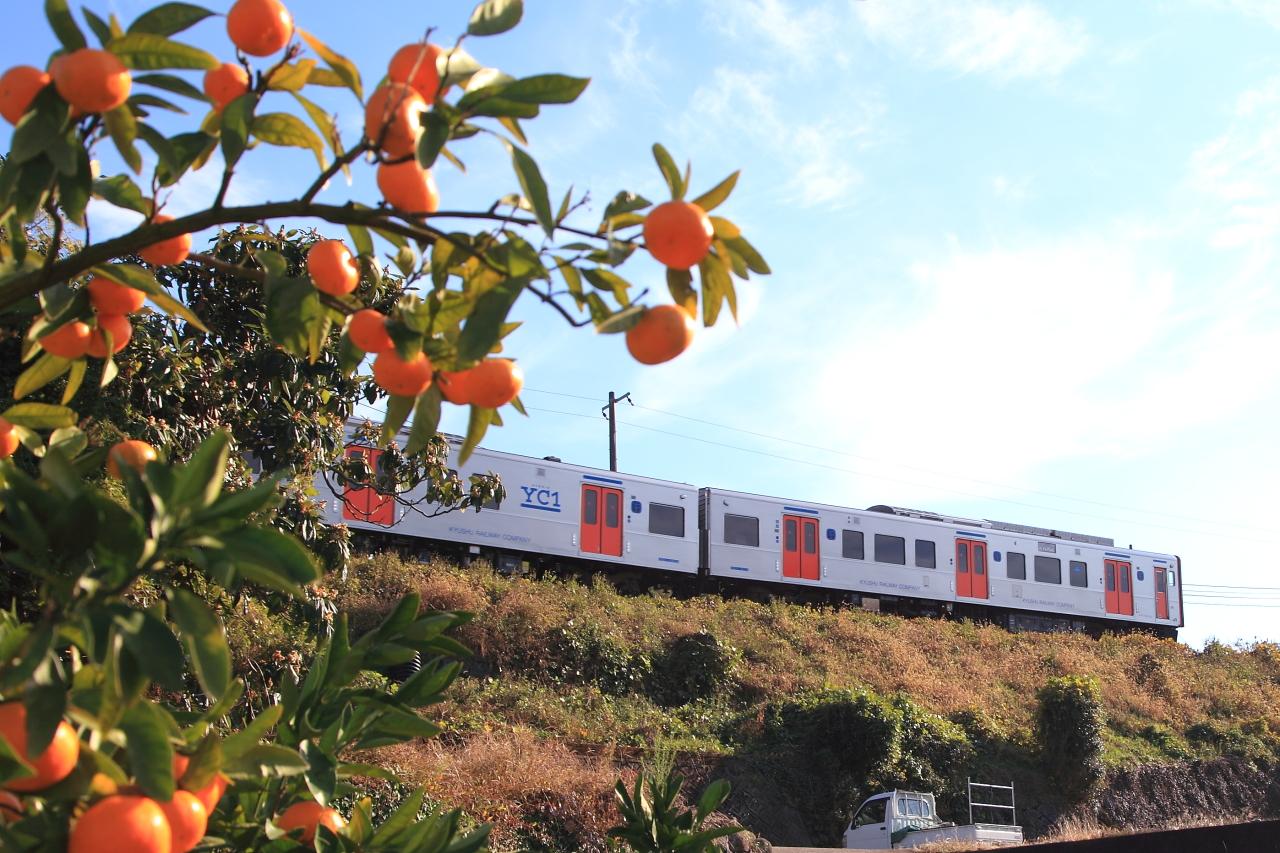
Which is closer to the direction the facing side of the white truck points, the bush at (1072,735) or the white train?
the white train

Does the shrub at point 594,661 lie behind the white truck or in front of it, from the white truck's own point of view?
in front

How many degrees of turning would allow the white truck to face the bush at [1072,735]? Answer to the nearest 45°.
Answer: approximately 90° to its right

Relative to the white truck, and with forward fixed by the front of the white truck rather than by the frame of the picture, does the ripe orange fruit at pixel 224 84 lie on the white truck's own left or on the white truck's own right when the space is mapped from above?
on the white truck's own left

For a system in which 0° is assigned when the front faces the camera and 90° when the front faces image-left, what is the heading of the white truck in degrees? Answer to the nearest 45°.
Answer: approximately 135°

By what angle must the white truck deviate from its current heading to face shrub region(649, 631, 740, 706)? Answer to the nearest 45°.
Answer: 0° — it already faces it

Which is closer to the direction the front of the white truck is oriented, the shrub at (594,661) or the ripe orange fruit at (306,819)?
the shrub

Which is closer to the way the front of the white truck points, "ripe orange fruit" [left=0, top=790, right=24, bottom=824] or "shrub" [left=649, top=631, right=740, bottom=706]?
the shrub
